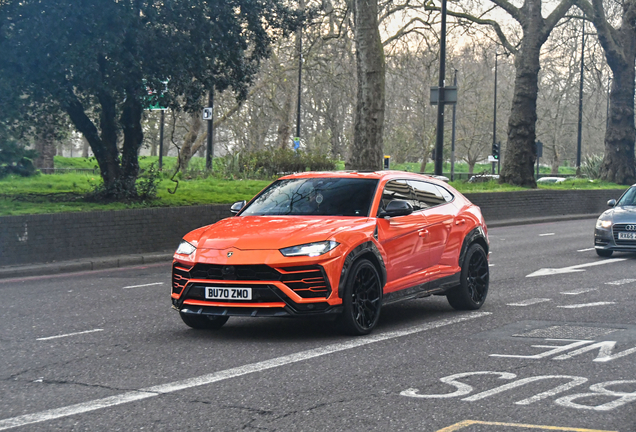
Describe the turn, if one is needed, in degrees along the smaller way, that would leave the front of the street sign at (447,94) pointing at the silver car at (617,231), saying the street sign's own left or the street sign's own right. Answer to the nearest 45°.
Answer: approximately 180°

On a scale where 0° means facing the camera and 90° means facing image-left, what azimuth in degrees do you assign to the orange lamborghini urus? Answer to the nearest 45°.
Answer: approximately 45°

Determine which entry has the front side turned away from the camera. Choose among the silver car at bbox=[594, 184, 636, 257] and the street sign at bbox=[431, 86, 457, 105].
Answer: the street sign

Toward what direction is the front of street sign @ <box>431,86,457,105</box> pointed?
away from the camera

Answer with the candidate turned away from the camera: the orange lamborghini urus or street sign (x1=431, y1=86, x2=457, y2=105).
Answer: the street sign

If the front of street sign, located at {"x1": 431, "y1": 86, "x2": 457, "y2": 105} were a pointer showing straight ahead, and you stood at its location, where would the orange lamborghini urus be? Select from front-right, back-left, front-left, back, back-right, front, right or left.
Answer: back

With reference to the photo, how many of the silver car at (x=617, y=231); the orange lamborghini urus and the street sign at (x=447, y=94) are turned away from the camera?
1

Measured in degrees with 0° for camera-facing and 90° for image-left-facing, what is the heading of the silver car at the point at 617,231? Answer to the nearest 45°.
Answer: approximately 45°

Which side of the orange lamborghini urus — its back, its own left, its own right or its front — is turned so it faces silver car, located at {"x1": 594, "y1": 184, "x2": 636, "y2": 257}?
back

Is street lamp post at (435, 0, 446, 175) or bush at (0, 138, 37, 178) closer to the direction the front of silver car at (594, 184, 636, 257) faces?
the bush

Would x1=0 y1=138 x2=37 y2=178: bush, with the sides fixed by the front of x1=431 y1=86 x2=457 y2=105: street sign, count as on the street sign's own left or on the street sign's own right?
on the street sign's own left

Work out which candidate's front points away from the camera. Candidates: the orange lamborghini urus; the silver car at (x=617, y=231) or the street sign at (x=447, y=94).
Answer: the street sign

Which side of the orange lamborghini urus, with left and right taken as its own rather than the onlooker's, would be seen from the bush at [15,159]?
right

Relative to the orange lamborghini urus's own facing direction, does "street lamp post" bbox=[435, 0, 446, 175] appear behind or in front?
behind
